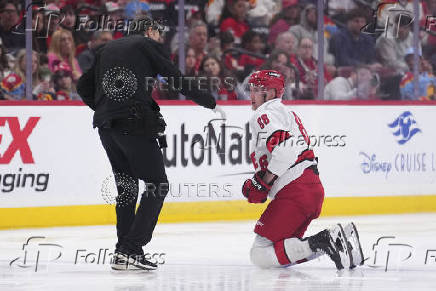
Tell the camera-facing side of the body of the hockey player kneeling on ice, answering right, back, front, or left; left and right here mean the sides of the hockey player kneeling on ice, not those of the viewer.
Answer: left

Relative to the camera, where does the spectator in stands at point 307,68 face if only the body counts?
toward the camera

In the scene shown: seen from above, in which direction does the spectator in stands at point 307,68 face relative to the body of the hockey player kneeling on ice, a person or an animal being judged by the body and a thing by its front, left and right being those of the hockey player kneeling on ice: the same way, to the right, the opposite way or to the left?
to the left

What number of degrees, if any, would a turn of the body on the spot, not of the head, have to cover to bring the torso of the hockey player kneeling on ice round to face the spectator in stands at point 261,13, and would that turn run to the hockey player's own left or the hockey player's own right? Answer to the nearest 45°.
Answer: approximately 90° to the hockey player's own right

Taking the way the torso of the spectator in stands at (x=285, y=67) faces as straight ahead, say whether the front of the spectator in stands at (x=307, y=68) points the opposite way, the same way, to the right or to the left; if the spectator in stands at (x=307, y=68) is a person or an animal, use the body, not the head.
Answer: the same way

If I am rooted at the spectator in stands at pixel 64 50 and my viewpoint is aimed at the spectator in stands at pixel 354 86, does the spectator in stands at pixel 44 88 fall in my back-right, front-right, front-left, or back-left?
back-right

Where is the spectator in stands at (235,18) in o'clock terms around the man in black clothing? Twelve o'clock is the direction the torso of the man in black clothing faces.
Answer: The spectator in stands is roughly at 11 o'clock from the man in black clothing.

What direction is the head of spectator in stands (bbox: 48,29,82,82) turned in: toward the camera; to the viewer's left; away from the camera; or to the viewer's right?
toward the camera

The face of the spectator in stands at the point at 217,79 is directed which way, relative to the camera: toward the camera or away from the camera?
toward the camera

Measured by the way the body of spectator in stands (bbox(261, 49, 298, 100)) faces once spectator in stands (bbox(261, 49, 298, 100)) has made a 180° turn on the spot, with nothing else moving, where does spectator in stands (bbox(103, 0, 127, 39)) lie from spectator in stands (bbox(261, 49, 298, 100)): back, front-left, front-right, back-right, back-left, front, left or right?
left

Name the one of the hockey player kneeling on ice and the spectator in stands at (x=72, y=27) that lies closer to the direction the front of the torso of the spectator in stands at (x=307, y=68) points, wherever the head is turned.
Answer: the hockey player kneeling on ice

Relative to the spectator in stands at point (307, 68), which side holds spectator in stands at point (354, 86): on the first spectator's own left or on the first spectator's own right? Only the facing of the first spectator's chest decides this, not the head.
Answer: on the first spectator's own left

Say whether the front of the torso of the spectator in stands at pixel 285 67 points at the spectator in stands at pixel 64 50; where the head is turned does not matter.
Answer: no

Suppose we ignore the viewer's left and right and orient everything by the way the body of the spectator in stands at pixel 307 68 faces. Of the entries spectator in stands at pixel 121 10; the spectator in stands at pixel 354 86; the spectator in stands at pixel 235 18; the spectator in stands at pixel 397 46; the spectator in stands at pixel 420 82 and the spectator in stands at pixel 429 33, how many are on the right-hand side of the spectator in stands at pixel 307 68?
2

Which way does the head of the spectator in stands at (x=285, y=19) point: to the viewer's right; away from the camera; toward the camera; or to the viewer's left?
toward the camera

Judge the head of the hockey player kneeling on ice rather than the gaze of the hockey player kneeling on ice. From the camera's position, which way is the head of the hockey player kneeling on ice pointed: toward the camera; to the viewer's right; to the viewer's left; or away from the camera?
to the viewer's left
